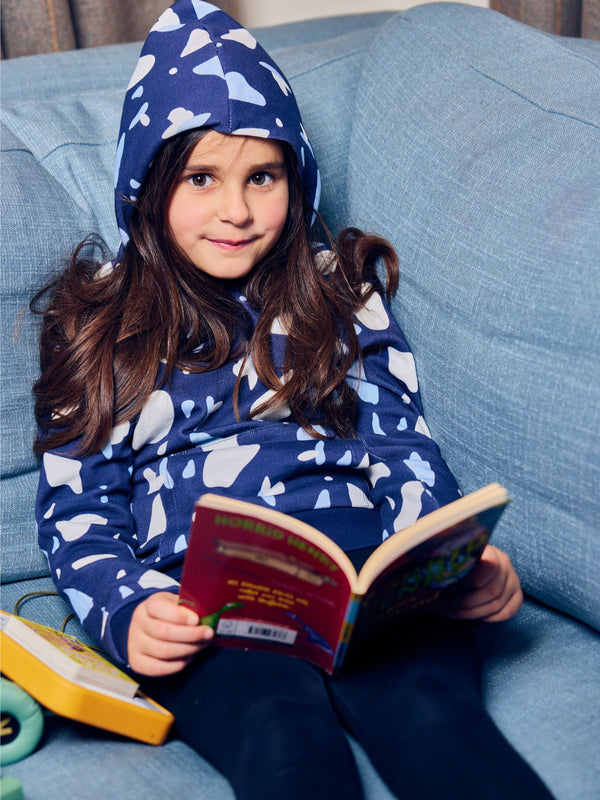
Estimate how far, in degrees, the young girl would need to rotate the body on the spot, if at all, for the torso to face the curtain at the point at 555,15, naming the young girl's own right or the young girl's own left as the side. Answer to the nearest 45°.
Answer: approximately 135° to the young girl's own left

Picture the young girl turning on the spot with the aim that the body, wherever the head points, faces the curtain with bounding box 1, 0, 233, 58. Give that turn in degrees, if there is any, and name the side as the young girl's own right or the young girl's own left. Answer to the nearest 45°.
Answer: approximately 180°

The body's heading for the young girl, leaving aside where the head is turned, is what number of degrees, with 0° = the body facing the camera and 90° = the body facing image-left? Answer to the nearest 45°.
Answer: approximately 0°
